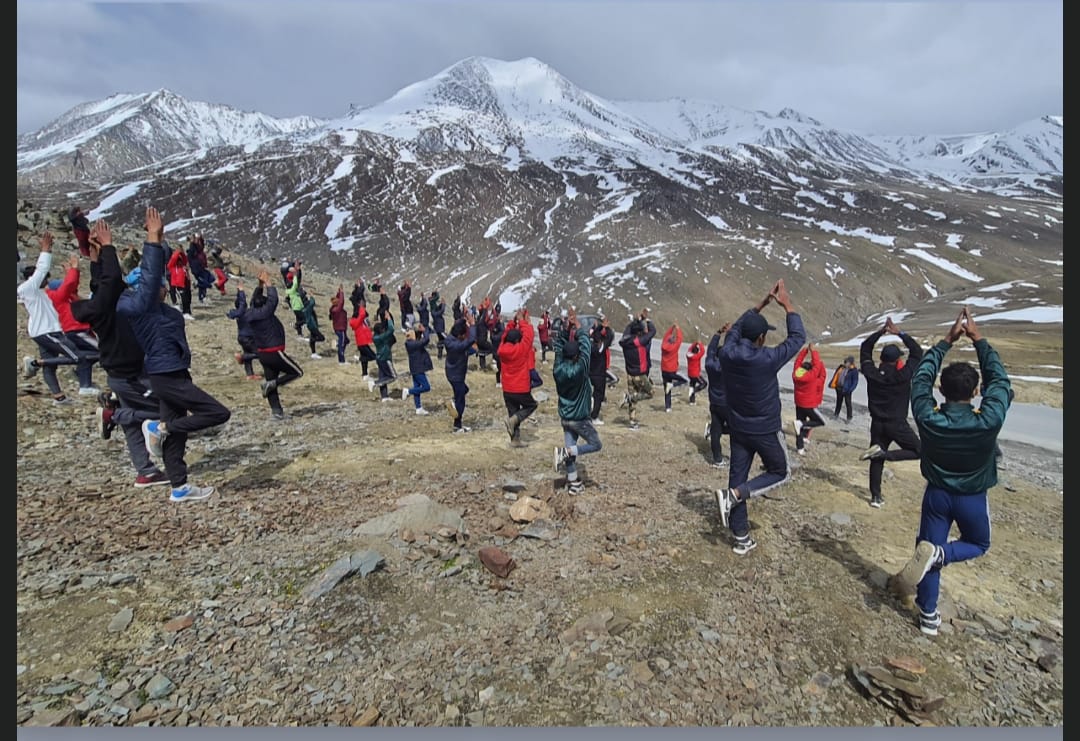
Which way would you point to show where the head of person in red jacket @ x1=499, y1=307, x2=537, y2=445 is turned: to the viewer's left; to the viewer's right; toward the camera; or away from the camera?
away from the camera

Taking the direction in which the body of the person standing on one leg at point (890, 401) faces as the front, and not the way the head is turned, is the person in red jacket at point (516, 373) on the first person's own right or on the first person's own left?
on the first person's own left

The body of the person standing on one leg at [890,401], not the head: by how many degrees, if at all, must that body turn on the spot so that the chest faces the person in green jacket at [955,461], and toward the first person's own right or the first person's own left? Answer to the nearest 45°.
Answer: approximately 180°

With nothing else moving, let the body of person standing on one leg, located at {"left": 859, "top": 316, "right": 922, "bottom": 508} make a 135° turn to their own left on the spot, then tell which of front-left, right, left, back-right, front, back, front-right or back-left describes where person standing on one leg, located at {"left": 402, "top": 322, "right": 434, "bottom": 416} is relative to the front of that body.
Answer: front-right

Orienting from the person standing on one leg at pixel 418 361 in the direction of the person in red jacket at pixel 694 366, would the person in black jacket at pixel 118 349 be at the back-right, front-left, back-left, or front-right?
back-right

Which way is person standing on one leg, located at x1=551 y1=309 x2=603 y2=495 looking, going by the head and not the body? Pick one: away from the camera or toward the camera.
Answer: away from the camera

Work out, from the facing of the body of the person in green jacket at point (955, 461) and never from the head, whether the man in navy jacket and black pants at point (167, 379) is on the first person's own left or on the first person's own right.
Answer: on the first person's own left

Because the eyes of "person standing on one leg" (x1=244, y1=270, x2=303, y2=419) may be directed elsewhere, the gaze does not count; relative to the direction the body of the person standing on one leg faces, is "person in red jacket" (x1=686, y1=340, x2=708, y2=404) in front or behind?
in front

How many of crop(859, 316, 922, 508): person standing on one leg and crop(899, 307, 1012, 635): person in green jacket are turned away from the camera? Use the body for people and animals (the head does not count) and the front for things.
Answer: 2

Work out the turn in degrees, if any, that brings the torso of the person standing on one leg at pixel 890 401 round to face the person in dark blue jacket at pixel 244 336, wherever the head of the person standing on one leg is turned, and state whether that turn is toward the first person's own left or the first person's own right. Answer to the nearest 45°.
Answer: approximately 90° to the first person's own left

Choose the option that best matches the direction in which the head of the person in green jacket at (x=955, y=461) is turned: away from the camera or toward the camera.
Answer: away from the camera

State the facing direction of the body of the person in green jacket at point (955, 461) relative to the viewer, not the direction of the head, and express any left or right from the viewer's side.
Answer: facing away from the viewer

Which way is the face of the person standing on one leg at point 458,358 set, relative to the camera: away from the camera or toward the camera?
away from the camera

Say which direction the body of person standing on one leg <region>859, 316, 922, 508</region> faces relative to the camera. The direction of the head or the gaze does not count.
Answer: away from the camera

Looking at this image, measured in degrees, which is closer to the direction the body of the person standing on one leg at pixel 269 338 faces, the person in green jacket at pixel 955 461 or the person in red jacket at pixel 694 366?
the person in red jacket

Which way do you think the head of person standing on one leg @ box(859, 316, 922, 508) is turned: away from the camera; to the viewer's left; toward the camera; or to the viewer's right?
away from the camera

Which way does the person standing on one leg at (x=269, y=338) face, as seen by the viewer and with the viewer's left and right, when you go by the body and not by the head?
facing away from the viewer and to the right of the viewer

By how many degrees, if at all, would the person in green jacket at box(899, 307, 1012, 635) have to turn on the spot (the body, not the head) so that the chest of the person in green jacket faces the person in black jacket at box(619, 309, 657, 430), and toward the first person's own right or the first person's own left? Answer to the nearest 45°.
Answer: approximately 45° to the first person's own left
